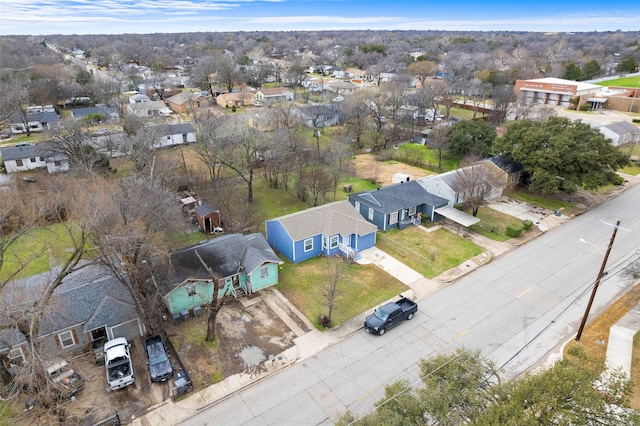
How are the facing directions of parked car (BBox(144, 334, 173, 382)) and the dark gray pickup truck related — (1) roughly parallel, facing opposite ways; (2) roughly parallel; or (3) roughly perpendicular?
roughly perpendicular

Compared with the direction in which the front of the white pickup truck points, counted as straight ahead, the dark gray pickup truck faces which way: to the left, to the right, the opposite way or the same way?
to the left

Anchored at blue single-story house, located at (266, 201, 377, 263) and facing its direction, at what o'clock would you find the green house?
The green house is roughly at 3 o'clock from the blue single-story house.

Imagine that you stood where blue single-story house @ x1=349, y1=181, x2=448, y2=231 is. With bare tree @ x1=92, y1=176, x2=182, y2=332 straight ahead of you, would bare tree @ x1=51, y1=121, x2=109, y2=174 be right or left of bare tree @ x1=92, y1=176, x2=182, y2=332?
right

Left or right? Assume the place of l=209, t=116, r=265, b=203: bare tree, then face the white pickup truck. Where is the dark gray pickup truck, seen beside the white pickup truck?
left

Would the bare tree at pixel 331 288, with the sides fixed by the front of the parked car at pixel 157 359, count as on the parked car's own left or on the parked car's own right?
on the parked car's own left

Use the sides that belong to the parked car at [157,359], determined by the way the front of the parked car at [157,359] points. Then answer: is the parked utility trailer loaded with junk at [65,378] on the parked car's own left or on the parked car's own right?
on the parked car's own right

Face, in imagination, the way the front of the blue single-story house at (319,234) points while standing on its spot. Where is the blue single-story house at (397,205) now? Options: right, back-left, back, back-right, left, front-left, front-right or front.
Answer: left

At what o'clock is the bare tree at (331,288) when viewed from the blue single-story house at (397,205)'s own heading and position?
The bare tree is roughly at 2 o'clock from the blue single-story house.

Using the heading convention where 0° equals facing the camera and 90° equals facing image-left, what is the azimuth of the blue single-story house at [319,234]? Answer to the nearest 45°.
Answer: approximately 315°

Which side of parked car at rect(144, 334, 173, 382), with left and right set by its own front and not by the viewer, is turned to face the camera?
front
